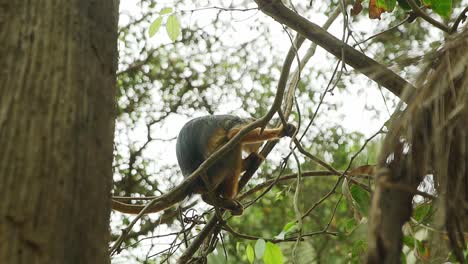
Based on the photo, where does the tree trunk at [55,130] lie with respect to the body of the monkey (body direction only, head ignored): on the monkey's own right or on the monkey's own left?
on the monkey's own right

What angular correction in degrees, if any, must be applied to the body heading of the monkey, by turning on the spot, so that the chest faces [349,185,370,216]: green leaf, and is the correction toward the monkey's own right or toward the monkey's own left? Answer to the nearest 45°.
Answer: approximately 90° to the monkey's own right

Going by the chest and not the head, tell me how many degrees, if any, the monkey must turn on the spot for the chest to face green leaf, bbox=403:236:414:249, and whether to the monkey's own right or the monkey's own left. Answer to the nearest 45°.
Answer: approximately 90° to the monkey's own right

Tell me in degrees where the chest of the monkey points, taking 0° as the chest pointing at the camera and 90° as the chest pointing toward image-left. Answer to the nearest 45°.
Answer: approximately 270°

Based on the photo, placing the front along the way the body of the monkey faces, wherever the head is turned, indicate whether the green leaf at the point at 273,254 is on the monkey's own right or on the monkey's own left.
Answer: on the monkey's own right
